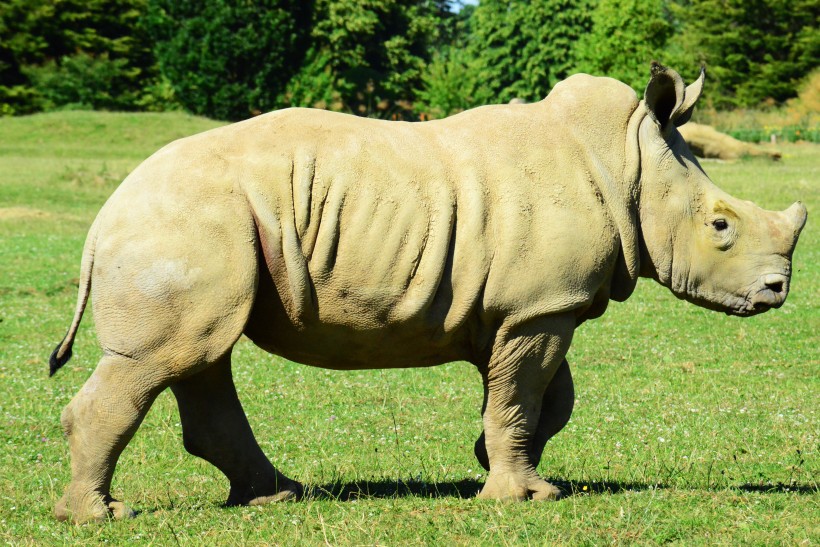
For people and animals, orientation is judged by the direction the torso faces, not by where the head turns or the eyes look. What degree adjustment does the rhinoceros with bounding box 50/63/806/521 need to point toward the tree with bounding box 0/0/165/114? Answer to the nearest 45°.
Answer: approximately 135° to its left

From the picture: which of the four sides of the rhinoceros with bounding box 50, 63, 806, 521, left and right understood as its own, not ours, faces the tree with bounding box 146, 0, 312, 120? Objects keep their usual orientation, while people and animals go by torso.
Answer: left

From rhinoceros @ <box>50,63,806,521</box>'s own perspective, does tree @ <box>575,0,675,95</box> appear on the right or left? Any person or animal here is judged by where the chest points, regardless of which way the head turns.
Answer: on its left

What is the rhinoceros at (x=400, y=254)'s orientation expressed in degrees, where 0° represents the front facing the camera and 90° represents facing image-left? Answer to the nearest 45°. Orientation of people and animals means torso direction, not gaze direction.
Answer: approximately 270°
